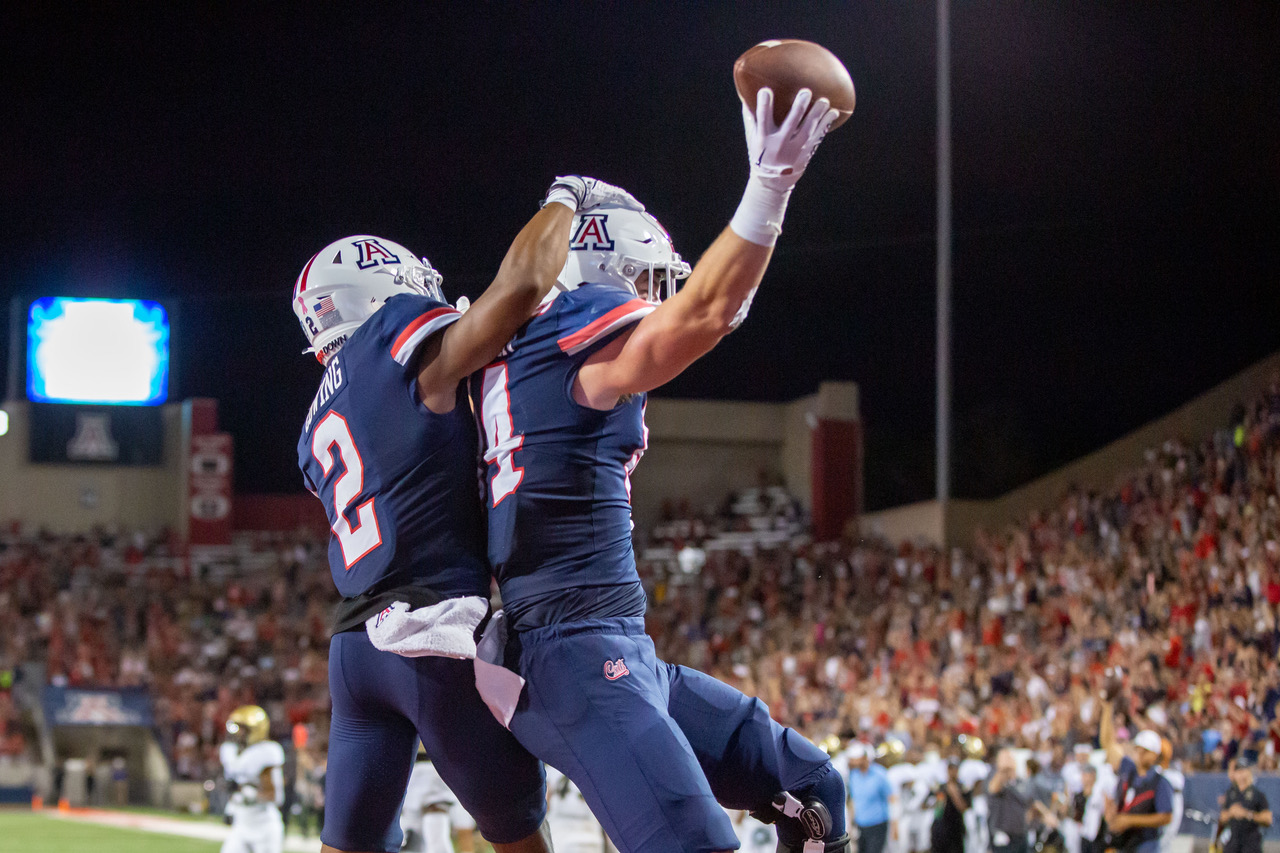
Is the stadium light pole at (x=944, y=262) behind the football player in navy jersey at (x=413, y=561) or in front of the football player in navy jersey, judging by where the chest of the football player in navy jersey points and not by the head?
in front

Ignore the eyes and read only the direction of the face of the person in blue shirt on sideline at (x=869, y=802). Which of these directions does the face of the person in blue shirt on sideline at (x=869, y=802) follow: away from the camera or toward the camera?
toward the camera

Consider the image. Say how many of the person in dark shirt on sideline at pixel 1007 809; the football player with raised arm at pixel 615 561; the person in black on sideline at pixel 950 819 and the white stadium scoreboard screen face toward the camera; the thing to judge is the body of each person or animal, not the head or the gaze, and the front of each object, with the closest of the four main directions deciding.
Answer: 3

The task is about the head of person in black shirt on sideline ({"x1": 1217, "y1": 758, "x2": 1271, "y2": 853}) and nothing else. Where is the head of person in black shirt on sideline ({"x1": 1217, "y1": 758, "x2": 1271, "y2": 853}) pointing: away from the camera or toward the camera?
toward the camera

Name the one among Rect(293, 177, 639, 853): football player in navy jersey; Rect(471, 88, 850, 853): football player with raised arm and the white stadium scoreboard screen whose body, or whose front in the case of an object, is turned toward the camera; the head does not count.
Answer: the white stadium scoreboard screen

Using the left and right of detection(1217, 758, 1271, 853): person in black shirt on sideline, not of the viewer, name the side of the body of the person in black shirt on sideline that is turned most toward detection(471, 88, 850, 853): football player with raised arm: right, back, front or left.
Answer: front

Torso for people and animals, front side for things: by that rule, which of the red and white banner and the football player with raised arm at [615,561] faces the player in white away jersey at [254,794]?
the red and white banner

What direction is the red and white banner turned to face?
toward the camera

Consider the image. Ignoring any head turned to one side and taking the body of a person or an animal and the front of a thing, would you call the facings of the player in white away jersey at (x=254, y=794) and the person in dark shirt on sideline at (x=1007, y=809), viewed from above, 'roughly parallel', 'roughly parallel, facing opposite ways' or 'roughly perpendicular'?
roughly parallel

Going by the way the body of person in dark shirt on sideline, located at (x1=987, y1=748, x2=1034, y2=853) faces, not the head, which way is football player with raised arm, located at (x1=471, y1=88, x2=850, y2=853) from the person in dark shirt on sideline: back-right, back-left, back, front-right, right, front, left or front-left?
front

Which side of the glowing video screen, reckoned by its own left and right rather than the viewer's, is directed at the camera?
front

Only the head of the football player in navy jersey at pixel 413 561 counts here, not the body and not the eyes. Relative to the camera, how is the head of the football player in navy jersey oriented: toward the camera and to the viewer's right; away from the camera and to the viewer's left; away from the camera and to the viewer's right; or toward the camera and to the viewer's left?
away from the camera and to the viewer's right

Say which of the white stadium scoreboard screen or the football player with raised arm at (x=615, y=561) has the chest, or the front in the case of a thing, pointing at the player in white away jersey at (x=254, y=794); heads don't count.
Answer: the white stadium scoreboard screen
